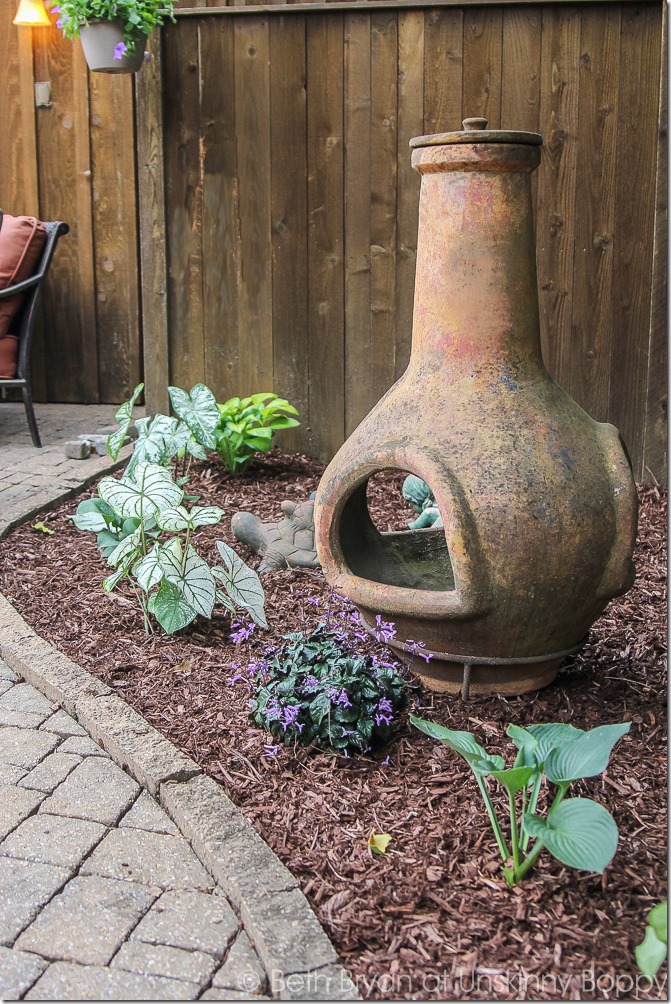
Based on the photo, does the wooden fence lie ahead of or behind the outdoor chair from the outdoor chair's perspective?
behind

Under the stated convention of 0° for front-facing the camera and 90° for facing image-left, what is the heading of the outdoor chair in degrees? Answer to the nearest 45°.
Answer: approximately 90°

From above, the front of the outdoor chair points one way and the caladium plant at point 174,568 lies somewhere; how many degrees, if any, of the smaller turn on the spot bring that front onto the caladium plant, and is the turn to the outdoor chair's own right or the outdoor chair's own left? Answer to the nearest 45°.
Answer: approximately 90° to the outdoor chair's own left

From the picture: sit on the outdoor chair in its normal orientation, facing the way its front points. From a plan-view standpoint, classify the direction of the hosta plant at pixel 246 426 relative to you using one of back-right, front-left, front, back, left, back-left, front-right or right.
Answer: back-left

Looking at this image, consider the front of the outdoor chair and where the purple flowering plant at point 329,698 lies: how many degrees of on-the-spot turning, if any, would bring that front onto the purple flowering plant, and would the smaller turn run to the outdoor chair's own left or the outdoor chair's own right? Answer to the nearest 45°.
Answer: approximately 90° to the outdoor chair's own left

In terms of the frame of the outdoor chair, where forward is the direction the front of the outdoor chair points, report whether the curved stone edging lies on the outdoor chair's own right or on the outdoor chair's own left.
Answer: on the outdoor chair's own left

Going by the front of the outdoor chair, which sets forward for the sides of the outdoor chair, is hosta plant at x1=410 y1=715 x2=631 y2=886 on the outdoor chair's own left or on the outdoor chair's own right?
on the outdoor chair's own left

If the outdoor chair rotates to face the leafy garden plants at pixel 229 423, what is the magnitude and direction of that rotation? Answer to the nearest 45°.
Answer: approximately 135° to its left
